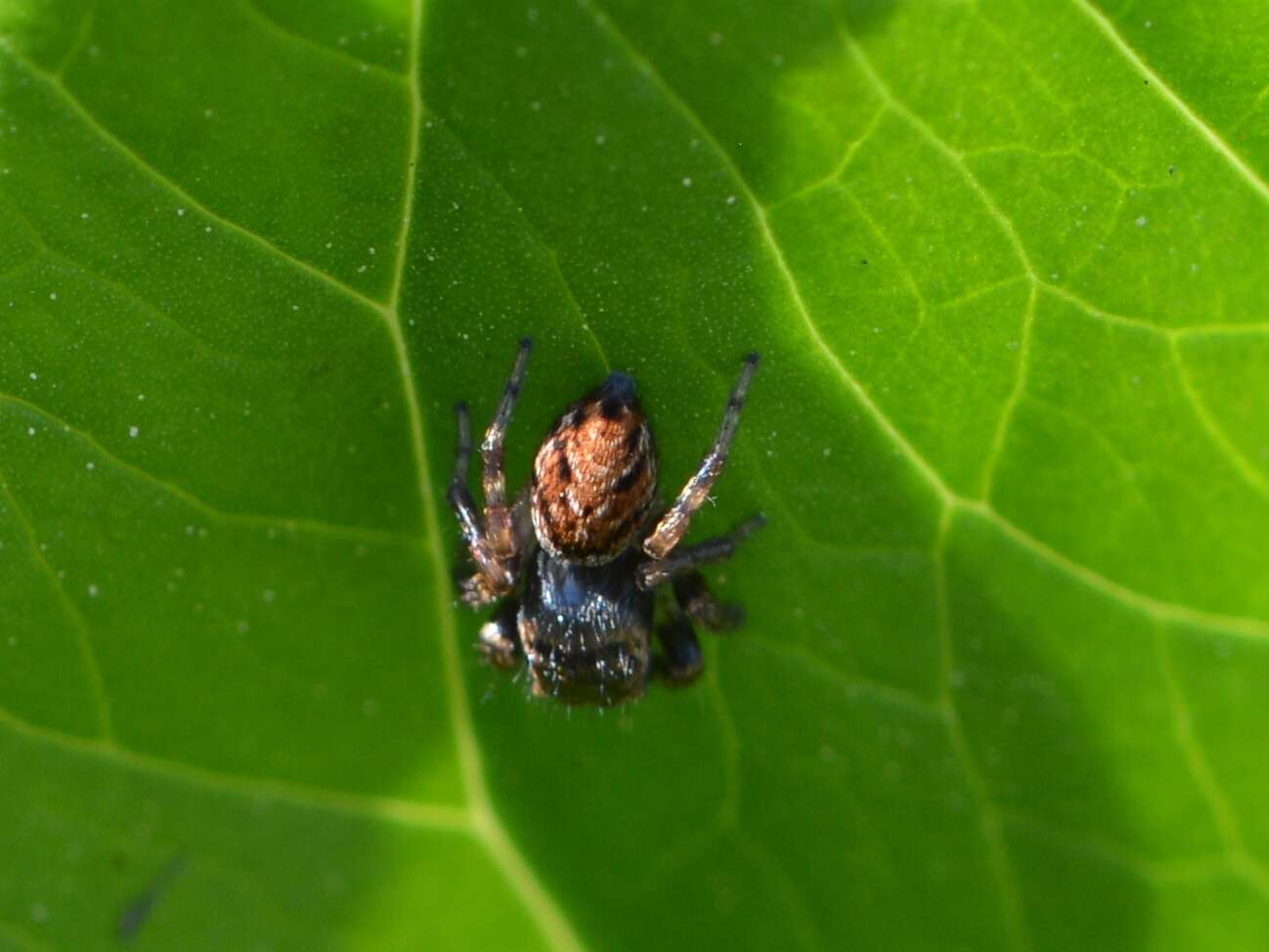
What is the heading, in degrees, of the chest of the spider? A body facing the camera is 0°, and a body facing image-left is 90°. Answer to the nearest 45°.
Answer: approximately 0°
